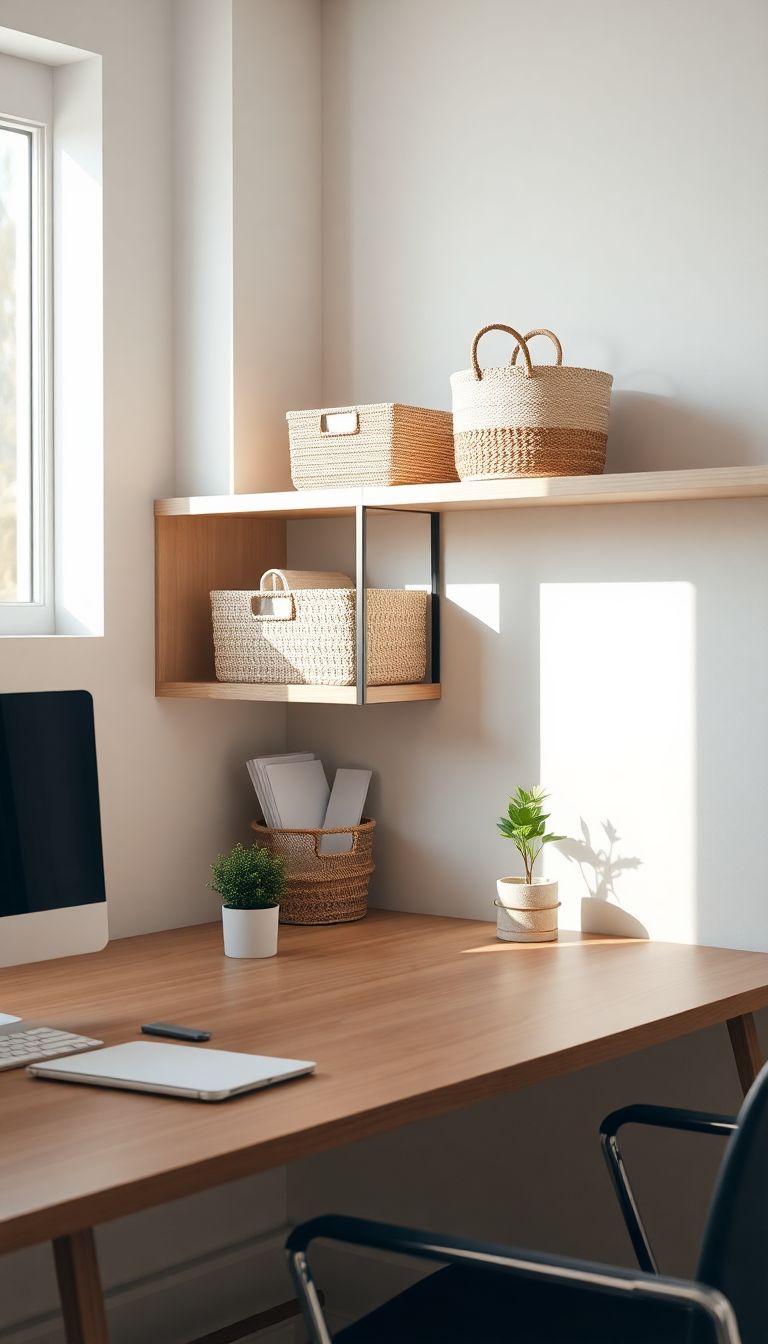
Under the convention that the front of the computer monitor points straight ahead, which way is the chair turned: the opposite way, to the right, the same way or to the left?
the opposite way

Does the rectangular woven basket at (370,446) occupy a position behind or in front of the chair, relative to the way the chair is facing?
in front

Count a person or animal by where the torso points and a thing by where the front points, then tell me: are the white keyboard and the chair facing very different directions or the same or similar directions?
very different directions

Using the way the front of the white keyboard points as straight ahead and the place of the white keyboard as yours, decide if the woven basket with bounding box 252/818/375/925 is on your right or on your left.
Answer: on your left

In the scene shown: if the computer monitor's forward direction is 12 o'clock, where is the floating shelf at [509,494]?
The floating shelf is roughly at 10 o'clock from the computer monitor.

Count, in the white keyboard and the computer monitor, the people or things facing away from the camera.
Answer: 0

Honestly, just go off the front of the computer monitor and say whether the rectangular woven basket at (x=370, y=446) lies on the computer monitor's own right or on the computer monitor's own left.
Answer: on the computer monitor's own left

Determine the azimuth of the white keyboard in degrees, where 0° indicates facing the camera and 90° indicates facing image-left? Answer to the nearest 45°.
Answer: approximately 315°

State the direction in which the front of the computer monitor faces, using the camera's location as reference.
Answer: facing the viewer and to the right of the viewer

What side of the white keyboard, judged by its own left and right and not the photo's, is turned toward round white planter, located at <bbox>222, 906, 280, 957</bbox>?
left

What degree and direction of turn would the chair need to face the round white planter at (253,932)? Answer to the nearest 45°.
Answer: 0° — it already faces it

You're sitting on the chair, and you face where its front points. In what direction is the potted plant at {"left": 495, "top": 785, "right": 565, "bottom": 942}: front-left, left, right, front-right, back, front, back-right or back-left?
front-right
